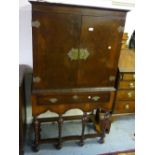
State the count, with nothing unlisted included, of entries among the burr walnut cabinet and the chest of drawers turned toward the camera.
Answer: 2

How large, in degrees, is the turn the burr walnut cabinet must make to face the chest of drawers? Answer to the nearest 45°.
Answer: approximately 135° to its left

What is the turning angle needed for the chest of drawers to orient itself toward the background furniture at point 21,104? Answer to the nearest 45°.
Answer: approximately 45° to its right

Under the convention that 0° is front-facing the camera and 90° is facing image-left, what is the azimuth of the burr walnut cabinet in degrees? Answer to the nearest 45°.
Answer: approximately 0°

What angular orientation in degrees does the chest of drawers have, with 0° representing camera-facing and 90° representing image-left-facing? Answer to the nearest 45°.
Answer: approximately 0°

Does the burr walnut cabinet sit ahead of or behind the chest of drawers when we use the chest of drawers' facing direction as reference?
ahead
